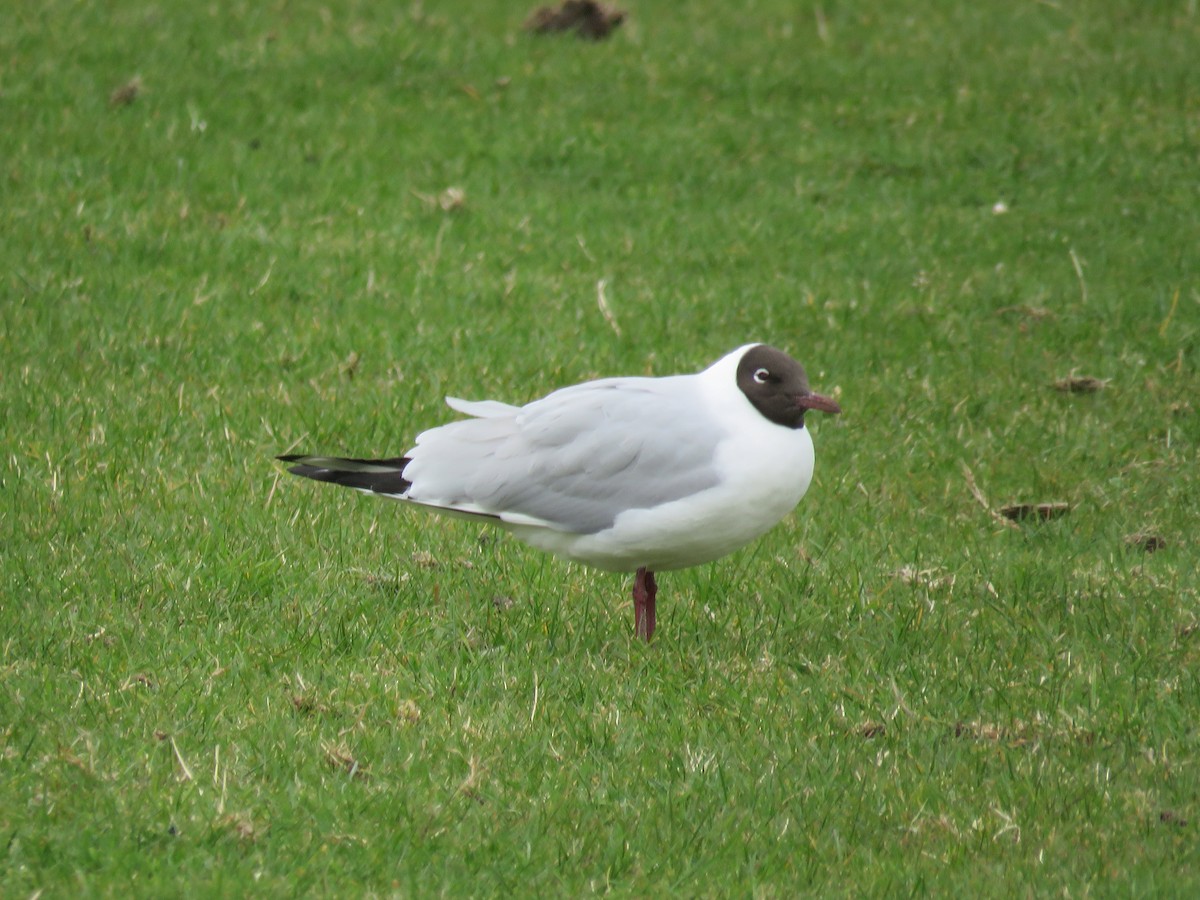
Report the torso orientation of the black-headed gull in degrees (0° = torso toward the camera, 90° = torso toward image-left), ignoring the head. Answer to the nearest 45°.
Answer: approximately 270°
